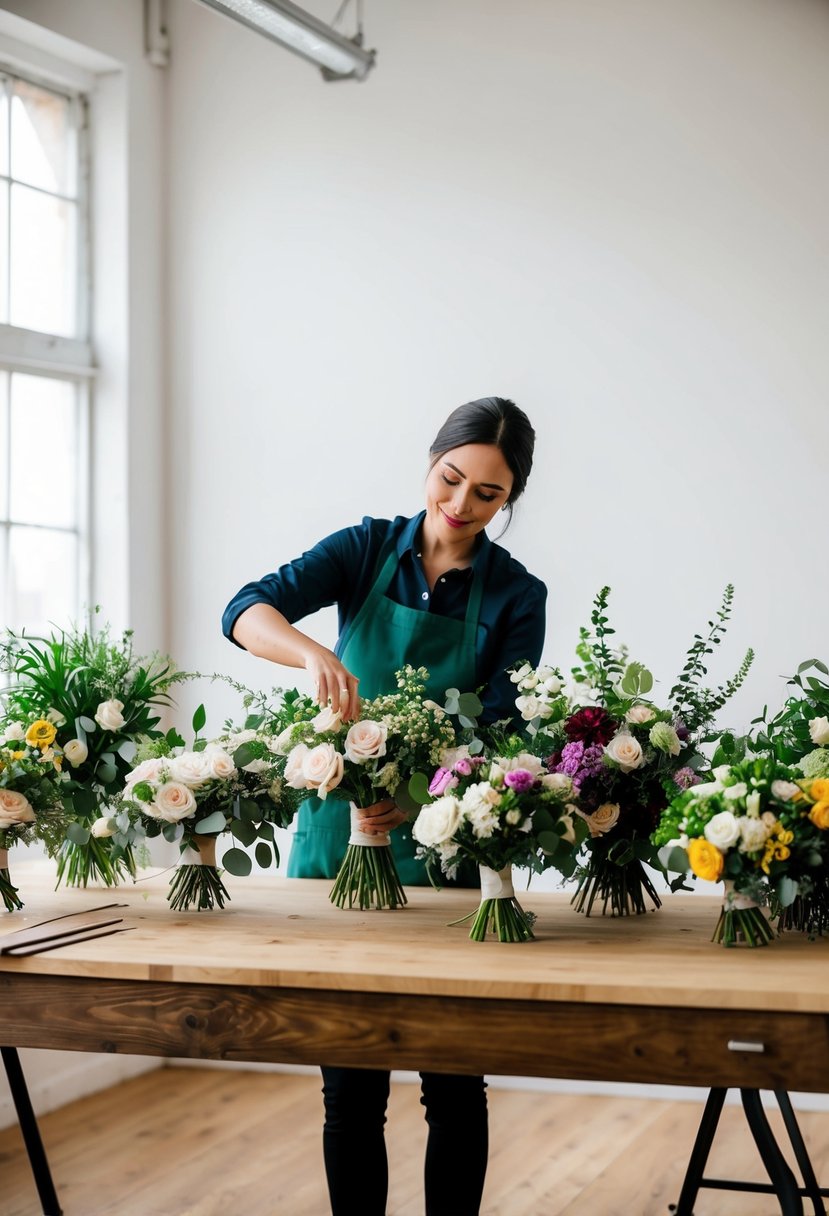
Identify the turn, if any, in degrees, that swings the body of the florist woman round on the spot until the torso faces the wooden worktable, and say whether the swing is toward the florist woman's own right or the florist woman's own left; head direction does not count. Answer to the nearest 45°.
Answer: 0° — they already face it

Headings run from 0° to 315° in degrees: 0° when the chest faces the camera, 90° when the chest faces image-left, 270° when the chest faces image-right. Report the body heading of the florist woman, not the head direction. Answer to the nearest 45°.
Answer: approximately 0°

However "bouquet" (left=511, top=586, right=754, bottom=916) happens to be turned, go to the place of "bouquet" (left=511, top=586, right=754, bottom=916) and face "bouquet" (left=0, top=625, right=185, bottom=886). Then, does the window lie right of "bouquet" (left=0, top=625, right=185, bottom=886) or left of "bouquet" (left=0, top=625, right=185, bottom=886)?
right

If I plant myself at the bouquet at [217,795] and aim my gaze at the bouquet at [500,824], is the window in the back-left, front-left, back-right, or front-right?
back-left

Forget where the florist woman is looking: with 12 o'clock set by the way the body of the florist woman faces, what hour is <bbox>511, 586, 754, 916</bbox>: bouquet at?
The bouquet is roughly at 11 o'clock from the florist woman.

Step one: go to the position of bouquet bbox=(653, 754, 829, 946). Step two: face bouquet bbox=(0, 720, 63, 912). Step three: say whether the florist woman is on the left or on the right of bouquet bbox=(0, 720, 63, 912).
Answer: right
